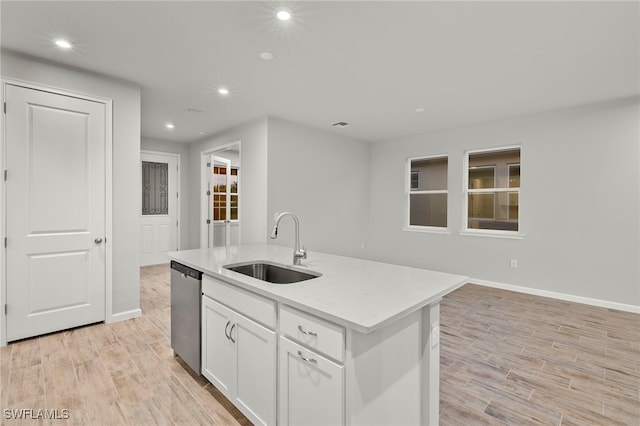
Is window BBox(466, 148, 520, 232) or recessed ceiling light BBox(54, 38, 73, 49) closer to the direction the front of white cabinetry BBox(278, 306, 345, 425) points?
the recessed ceiling light

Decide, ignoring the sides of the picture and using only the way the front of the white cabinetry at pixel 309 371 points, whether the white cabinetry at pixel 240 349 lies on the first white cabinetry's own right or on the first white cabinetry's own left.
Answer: on the first white cabinetry's own right

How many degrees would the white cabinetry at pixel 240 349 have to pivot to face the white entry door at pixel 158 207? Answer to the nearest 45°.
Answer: approximately 135° to its right

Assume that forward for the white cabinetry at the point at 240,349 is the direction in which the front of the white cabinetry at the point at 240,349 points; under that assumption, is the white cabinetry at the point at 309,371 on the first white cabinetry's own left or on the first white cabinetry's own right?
on the first white cabinetry's own left

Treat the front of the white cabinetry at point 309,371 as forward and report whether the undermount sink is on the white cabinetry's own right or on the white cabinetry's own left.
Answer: on the white cabinetry's own right

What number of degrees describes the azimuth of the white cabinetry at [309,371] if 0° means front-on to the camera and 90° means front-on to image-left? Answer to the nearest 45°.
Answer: approximately 45°
